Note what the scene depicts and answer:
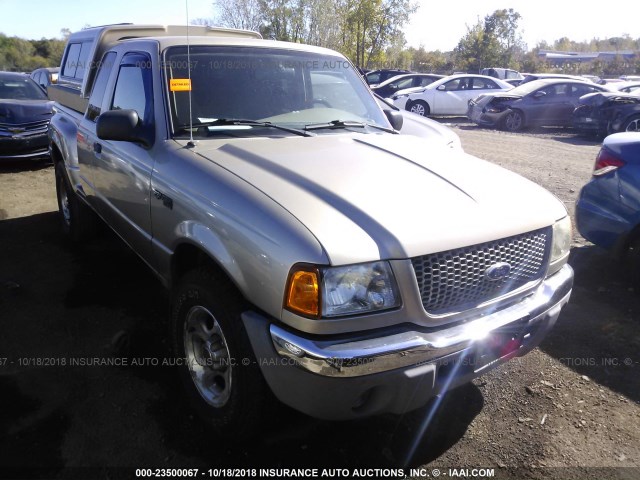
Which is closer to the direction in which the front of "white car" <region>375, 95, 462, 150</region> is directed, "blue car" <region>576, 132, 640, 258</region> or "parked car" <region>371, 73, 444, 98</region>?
the blue car

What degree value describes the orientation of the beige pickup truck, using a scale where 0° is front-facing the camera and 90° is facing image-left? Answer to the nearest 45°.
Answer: approximately 315°

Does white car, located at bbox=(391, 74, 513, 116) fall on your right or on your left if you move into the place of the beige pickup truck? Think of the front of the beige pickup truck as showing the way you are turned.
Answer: on your left

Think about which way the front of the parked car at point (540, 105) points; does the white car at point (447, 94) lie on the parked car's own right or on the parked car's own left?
on the parked car's own right

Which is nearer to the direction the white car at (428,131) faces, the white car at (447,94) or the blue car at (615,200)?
the blue car

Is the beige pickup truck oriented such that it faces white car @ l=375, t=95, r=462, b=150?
no

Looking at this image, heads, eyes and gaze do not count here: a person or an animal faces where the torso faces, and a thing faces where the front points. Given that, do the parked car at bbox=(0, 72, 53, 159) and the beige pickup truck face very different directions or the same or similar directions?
same or similar directions

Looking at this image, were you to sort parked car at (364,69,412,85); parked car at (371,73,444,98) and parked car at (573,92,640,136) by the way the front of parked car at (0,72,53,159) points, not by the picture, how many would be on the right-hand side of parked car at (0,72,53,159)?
0

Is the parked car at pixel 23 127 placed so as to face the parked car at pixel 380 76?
no

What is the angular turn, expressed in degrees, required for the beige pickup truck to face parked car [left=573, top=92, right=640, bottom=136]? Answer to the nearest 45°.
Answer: approximately 90° to its left

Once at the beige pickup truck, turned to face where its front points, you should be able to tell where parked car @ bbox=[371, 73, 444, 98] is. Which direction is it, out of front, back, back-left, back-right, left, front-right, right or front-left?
back-left

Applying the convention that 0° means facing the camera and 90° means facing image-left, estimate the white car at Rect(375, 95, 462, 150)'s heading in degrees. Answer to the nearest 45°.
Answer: approximately 315°

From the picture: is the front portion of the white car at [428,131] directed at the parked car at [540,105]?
no

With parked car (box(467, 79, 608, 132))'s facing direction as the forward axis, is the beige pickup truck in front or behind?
in front

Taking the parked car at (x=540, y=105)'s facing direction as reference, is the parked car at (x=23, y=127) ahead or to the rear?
ahead
